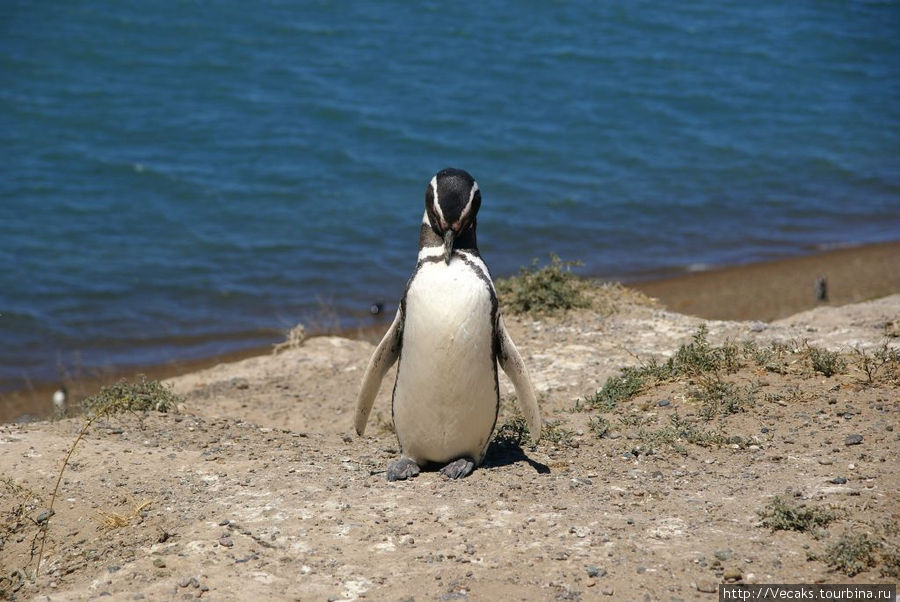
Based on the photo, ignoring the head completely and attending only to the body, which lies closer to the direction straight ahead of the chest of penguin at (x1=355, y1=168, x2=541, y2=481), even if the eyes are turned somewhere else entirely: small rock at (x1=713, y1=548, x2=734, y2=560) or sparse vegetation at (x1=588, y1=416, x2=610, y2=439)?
the small rock

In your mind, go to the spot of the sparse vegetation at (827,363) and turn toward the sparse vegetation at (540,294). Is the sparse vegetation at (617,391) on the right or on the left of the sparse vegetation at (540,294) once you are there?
left

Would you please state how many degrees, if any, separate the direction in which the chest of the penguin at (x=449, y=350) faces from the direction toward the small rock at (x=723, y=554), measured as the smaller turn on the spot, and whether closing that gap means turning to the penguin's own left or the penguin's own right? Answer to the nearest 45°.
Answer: approximately 45° to the penguin's own left

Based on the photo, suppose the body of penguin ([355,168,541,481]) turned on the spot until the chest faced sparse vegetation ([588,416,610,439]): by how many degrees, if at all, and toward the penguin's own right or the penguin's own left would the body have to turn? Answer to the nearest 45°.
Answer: approximately 135° to the penguin's own left

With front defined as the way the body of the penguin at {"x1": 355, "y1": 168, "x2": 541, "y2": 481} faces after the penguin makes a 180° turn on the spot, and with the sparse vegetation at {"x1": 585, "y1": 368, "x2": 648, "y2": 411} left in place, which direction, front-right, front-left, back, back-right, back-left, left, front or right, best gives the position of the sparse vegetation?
front-right

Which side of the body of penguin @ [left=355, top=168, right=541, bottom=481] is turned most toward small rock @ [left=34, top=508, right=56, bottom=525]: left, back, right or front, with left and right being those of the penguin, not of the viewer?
right

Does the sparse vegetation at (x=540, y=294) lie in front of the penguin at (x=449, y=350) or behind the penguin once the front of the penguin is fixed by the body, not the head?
behind

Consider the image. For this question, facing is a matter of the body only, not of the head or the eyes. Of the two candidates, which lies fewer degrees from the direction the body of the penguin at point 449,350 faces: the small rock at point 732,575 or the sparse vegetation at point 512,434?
the small rock

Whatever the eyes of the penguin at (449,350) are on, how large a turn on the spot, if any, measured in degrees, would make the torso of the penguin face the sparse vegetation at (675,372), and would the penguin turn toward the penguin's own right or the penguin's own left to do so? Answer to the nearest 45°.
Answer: approximately 135° to the penguin's own left

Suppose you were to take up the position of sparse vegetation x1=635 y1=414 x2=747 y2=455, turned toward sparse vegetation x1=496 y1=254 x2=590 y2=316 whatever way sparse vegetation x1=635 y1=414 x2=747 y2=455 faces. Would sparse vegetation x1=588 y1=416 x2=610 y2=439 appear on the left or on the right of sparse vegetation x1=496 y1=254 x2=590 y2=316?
left

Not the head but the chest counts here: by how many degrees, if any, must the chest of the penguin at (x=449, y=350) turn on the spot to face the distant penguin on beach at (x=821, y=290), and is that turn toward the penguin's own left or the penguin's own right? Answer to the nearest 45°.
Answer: approximately 135° to the penguin's own left

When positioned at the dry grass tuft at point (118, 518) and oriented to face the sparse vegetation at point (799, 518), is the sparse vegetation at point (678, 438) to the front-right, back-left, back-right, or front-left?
front-left

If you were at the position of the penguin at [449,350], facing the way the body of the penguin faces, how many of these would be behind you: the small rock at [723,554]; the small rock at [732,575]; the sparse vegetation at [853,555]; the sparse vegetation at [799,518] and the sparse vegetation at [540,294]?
1

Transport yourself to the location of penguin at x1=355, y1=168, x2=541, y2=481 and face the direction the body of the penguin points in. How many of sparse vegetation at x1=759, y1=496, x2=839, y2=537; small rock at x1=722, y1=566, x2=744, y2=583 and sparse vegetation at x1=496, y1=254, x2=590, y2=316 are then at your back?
1

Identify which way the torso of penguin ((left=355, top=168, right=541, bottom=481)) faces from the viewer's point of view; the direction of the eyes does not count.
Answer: toward the camera
